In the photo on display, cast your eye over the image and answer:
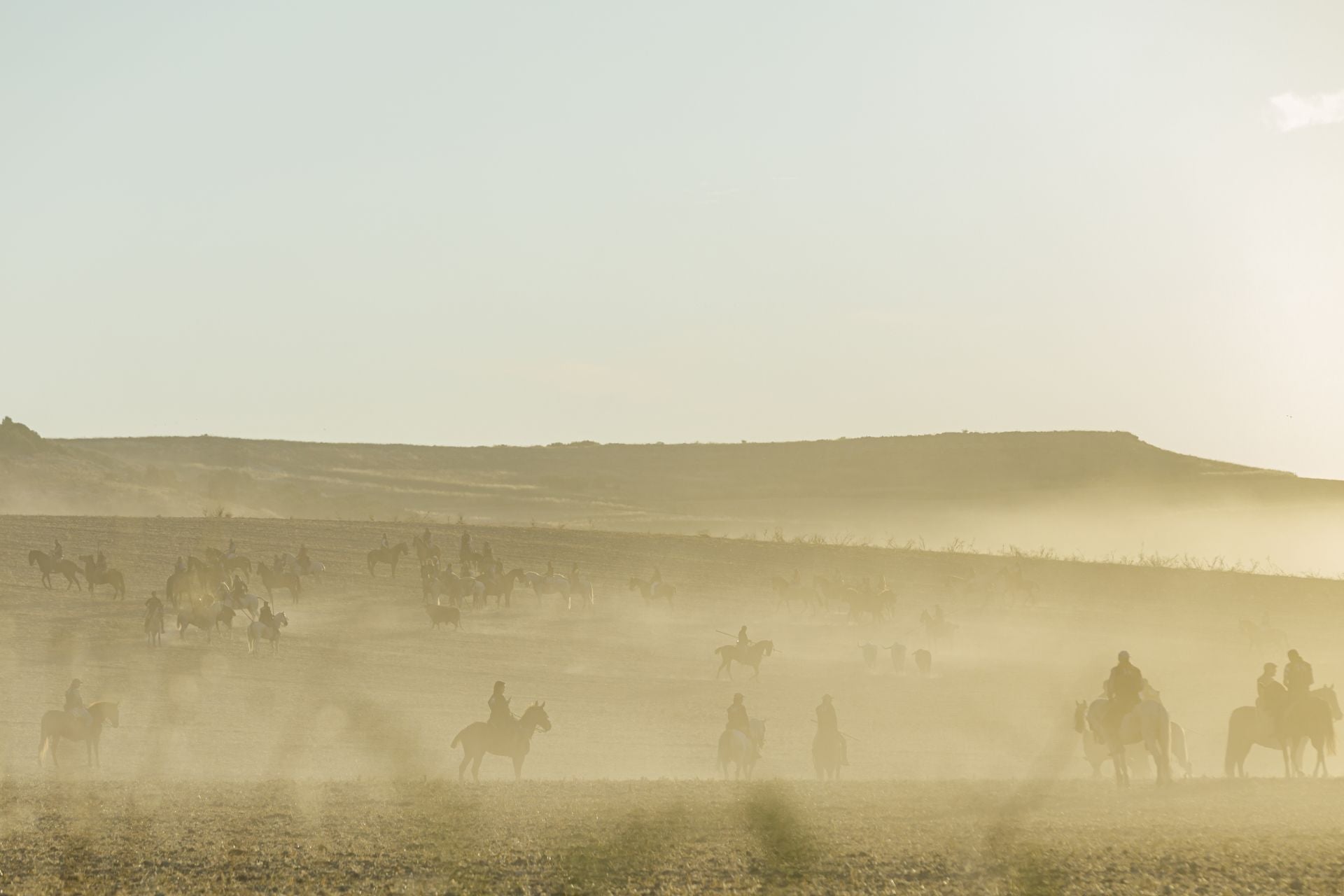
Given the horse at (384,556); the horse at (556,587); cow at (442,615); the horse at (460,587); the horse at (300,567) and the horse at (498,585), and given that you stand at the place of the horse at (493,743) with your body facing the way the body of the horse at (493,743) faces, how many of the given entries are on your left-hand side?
6

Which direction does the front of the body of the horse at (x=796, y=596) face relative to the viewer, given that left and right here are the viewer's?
facing to the left of the viewer

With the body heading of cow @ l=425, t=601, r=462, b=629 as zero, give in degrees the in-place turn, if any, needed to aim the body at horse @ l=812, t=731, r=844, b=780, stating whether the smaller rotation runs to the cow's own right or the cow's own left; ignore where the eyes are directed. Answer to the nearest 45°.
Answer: approximately 90° to the cow's own left

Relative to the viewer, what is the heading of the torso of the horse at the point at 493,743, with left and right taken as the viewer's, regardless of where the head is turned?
facing to the right of the viewer

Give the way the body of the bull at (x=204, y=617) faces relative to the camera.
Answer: to the viewer's right

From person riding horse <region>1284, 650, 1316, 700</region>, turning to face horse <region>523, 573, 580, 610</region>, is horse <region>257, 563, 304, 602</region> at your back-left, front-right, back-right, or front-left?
front-left

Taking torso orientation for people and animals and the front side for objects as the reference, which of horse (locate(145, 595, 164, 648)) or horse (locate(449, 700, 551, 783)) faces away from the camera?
horse (locate(145, 595, 164, 648))

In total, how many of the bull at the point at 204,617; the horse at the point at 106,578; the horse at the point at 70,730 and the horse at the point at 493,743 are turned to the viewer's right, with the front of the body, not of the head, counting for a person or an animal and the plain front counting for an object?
3

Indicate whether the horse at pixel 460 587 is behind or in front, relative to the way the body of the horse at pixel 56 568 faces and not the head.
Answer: behind

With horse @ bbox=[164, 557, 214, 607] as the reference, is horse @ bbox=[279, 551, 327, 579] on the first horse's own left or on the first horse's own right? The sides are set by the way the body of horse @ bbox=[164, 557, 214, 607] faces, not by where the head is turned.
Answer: on the first horse's own left

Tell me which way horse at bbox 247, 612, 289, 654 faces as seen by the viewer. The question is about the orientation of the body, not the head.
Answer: to the viewer's right

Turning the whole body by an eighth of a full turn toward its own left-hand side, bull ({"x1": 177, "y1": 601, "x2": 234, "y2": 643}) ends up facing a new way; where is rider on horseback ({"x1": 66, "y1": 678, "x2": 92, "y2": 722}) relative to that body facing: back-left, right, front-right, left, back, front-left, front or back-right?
back-right

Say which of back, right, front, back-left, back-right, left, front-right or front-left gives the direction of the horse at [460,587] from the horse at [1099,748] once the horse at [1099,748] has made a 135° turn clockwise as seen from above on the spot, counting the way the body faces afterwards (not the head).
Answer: left

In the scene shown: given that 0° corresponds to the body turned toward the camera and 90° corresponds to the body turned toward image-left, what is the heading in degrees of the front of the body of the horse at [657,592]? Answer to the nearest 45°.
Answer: approximately 90°

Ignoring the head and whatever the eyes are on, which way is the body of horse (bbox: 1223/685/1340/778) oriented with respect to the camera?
to the viewer's right

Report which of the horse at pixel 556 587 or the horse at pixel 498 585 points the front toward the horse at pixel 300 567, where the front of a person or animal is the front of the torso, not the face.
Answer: the horse at pixel 556 587

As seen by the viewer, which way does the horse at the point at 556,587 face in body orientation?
to the viewer's left

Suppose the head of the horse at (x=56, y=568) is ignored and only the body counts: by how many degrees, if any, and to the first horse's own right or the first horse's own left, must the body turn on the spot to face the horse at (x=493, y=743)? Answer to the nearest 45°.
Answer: approximately 90° to the first horse's own left

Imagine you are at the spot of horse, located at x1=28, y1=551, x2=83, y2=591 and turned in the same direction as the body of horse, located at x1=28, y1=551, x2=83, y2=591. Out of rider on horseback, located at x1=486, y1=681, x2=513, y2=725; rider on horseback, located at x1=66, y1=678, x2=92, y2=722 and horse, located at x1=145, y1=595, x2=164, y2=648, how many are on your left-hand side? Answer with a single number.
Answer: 3

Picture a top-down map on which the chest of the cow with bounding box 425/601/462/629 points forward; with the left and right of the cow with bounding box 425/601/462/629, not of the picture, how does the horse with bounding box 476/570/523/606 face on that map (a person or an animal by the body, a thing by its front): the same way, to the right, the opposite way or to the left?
the opposite way

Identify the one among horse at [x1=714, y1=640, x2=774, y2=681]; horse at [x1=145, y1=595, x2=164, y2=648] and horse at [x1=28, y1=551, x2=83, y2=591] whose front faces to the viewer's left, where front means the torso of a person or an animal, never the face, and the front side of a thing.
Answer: horse at [x1=28, y1=551, x2=83, y2=591]
